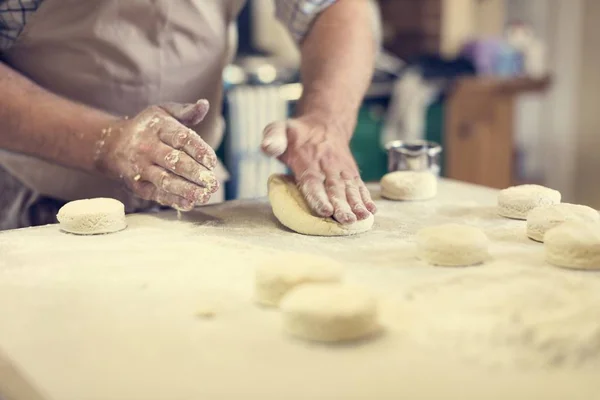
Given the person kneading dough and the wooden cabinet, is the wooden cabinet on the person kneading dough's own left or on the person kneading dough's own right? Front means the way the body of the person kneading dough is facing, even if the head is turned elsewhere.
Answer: on the person kneading dough's own left

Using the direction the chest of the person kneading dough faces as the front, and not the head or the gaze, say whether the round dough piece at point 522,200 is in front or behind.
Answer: in front

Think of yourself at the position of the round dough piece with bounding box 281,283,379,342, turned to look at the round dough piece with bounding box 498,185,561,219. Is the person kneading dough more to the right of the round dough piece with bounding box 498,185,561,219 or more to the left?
left

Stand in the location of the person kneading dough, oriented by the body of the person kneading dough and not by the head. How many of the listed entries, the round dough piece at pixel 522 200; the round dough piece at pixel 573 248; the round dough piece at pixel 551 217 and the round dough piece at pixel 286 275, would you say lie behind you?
0

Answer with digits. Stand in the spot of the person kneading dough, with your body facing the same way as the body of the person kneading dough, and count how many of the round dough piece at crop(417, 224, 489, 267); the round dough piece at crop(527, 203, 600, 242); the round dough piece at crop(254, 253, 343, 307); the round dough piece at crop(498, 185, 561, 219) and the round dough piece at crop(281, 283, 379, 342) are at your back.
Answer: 0

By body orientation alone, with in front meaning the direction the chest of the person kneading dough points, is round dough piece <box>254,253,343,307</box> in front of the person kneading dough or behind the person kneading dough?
in front

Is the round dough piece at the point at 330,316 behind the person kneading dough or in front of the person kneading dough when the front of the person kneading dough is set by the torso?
in front

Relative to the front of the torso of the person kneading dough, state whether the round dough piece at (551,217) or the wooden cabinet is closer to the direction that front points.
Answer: the round dough piece

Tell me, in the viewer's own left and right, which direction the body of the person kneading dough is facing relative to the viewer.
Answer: facing the viewer and to the right of the viewer
